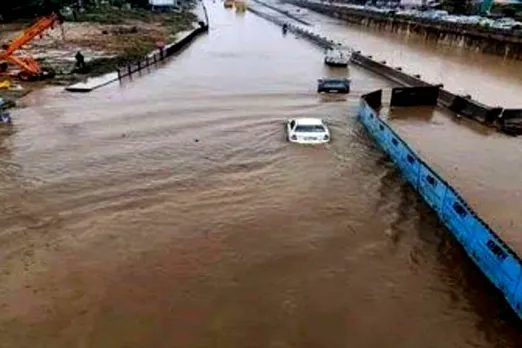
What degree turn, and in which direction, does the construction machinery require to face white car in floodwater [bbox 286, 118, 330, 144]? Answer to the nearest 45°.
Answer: approximately 45° to its right

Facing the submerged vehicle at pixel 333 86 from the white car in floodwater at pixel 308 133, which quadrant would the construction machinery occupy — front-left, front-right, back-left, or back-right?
front-left

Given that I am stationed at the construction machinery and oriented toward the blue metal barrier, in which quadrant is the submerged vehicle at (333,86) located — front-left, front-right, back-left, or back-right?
front-left

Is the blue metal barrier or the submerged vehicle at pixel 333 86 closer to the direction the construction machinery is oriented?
the submerged vehicle

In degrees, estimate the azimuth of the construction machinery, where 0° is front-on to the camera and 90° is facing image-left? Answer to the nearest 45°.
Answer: approximately 270°

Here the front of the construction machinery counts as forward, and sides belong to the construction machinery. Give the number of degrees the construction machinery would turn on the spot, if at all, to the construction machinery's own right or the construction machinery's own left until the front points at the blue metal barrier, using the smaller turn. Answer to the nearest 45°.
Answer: approximately 90° to the construction machinery's own right

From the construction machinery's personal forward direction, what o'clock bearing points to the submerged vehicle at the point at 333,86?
The submerged vehicle is roughly at 1 o'clock from the construction machinery.
